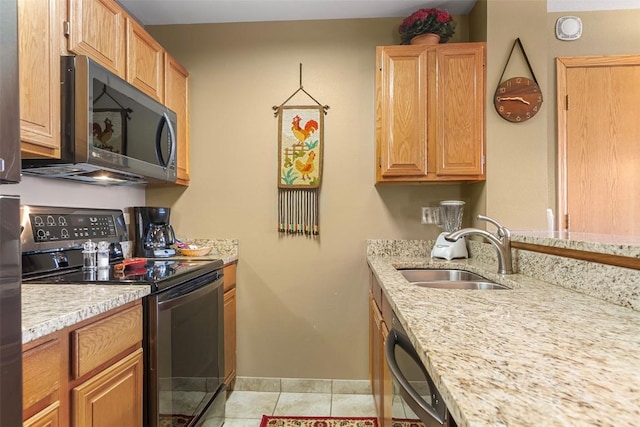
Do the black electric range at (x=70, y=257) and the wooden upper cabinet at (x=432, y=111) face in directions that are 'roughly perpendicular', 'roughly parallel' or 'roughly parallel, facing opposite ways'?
roughly perpendicular

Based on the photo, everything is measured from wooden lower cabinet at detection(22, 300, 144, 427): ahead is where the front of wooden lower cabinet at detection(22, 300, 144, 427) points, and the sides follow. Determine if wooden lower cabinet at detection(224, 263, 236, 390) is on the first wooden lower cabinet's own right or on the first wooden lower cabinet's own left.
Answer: on the first wooden lower cabinet's own left

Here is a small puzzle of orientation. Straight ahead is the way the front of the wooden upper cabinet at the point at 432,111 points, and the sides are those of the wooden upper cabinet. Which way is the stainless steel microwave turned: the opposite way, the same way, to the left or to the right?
to the left

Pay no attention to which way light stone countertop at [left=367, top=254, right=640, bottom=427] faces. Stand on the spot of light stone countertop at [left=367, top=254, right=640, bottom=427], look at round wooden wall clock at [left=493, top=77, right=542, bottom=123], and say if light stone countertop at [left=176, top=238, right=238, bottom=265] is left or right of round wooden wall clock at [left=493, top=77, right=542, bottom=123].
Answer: left

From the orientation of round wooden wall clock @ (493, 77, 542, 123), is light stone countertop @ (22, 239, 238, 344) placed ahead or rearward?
ahead

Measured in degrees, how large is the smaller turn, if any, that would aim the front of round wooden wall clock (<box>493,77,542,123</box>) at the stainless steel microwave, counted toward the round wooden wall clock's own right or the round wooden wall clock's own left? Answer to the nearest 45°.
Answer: approximately 45° to the round wooden wall clock's own right

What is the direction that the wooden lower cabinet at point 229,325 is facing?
to the viewer's right

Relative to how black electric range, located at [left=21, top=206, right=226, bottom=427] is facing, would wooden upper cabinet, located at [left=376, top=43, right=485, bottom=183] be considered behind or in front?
in front

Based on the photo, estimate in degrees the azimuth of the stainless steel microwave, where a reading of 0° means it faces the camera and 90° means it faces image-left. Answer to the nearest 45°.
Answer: approximately 315°

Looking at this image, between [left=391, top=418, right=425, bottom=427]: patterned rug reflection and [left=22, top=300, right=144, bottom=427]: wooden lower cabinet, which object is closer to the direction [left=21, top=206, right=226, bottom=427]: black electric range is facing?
the patterned rug reflection

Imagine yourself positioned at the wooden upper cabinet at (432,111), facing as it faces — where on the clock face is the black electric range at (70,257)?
The black electric range is roughly at 2 o'clock from the wooden upper cabinet.
